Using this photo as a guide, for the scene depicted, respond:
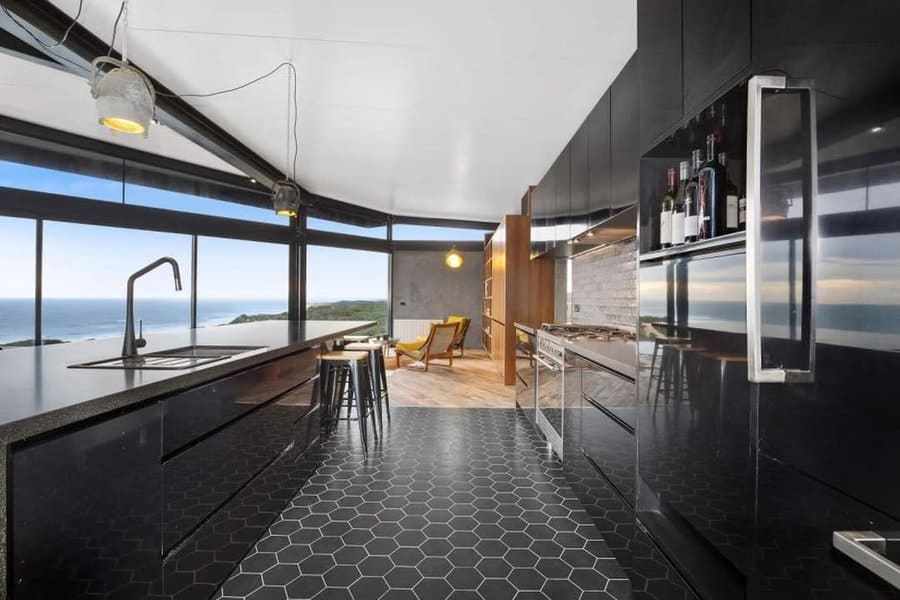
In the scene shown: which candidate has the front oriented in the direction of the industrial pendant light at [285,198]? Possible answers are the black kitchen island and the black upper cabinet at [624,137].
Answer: the black upper cabinet

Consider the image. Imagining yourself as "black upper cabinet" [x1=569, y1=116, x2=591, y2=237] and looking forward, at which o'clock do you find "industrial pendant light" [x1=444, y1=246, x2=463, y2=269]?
The industrial pendant light is roughly at 2 o'clock from the black upper cabinet.

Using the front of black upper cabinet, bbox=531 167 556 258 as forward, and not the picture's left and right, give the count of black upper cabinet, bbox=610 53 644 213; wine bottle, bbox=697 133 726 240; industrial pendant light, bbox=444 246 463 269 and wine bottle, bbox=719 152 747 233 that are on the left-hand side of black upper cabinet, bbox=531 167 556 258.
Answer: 3

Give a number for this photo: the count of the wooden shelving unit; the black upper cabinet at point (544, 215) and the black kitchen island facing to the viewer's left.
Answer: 2

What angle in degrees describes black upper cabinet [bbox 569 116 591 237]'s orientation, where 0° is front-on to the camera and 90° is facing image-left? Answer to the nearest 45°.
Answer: approximately 90°

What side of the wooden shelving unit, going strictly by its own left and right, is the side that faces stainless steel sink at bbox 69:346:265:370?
left

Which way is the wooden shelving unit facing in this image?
to the viewer's left

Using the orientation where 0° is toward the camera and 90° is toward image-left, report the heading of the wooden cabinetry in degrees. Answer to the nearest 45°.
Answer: approximately 90°

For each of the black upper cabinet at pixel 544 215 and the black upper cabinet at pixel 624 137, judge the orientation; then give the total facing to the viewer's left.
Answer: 2

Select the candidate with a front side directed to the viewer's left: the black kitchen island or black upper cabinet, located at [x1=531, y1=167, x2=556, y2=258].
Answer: the black upper cabinet

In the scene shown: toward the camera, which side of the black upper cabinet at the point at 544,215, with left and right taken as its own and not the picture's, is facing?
left

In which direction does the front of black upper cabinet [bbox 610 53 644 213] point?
to the viewer's left

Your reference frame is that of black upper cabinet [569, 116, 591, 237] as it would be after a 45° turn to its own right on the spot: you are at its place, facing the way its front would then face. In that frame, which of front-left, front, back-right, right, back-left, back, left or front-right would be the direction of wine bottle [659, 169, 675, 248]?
back-left

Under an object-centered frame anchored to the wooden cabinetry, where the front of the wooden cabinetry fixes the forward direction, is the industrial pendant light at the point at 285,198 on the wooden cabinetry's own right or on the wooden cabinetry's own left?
on the wooden cabinetry's own left

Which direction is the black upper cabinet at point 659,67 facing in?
to the viewer's left

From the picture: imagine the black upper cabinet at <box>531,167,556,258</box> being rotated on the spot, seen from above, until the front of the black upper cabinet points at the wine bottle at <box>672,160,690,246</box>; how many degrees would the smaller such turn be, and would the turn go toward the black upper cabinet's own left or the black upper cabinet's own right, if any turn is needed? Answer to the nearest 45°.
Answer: approximately 90° to the black upper cabinet's own left

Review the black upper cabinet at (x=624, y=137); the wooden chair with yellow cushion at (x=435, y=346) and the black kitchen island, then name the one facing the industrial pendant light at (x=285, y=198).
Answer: the black upper cabinet
